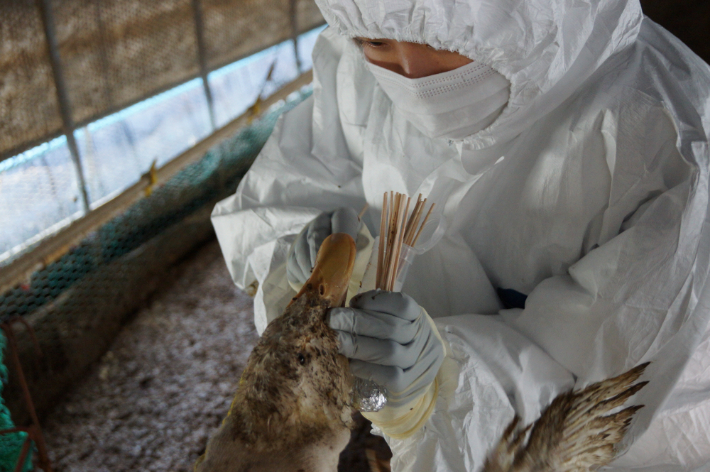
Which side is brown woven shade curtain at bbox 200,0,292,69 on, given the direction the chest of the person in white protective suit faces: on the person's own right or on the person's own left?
on the person's own right

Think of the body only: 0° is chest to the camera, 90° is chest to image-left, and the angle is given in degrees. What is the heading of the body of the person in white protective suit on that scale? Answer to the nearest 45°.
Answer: approximately 45°

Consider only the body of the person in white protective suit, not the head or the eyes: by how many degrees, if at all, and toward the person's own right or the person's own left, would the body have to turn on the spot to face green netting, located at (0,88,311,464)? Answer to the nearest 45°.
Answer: approximately 90° to the person's own right

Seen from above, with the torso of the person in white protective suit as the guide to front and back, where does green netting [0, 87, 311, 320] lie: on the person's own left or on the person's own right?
on the person's own right

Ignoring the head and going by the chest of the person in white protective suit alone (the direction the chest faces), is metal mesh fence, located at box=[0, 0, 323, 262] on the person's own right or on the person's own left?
on the person's own right

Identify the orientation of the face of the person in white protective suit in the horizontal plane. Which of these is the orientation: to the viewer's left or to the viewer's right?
to the viewer's left

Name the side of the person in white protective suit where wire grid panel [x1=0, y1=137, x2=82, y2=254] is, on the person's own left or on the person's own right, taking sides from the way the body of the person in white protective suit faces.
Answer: on the person's own right
